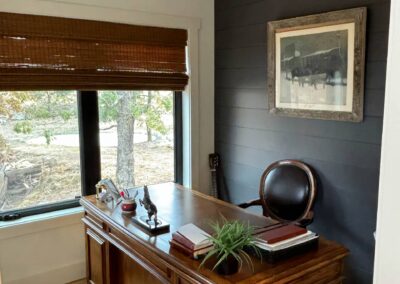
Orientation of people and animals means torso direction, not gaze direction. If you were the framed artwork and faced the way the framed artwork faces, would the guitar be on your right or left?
on your right

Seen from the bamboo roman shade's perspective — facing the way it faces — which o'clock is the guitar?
The guitar is roughly at 10 o'clock from the bamboo roman shade.

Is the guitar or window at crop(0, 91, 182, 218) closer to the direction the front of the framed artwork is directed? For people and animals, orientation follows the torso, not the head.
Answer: the window

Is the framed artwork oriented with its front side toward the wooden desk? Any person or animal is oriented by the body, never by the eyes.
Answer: yes

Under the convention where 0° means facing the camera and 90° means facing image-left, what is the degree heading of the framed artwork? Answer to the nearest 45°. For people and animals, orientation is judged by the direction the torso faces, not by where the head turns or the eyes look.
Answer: approximately 45°

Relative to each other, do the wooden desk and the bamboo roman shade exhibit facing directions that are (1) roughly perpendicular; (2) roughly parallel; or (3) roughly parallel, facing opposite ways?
roughly perpendicular

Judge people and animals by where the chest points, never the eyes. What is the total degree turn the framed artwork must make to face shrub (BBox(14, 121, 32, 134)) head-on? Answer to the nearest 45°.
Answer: approximately 45° to its right
